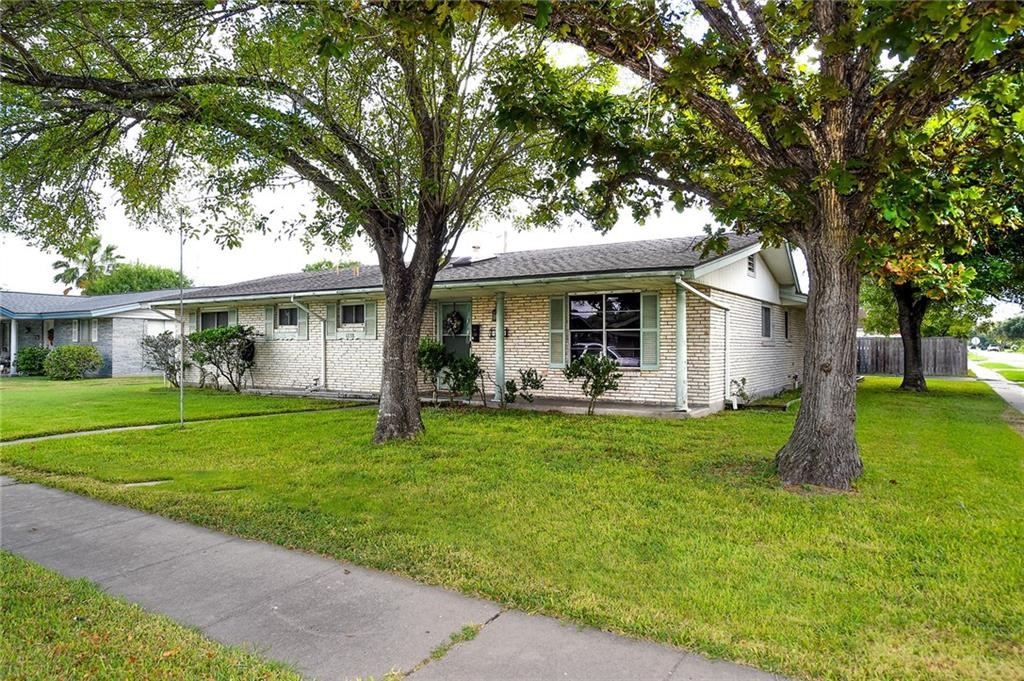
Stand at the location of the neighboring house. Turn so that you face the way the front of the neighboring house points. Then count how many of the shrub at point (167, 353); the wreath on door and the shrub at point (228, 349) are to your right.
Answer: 0

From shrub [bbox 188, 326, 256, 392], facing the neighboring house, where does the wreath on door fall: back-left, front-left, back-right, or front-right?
back-right

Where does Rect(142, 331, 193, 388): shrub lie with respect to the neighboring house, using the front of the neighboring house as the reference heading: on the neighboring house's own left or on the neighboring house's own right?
on the neighboring house's own left

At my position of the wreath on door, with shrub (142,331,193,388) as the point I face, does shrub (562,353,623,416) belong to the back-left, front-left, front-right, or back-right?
back-left

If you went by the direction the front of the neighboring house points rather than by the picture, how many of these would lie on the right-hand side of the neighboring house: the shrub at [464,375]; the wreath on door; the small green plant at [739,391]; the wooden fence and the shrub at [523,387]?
0

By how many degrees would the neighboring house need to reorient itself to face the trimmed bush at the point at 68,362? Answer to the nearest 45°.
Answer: approximately 45° to its left

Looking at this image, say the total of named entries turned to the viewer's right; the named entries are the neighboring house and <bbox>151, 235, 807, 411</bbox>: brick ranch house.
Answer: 0

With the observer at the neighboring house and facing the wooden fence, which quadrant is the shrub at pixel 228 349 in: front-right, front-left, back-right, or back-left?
front-right

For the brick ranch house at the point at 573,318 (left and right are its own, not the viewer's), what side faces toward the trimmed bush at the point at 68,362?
right

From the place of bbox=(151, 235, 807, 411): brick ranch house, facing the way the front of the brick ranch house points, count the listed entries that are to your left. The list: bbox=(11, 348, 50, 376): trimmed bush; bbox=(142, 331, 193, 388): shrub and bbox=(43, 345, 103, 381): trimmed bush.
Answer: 0

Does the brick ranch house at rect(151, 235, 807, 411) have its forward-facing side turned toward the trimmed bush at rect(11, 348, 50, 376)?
no

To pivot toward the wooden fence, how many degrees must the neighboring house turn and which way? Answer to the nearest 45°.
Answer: approximately 90° to its left

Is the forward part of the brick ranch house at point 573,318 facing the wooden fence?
no

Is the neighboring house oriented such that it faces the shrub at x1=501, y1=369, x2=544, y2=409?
no

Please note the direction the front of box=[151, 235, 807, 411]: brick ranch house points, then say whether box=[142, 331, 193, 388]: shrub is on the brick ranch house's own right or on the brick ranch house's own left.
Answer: on the brick ranch house's own right
